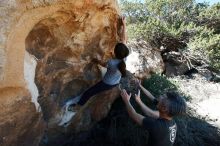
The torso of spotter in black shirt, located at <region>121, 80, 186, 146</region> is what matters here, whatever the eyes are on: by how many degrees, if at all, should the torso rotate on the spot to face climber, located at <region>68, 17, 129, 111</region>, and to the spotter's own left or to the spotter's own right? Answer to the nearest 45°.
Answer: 0° — they already face them

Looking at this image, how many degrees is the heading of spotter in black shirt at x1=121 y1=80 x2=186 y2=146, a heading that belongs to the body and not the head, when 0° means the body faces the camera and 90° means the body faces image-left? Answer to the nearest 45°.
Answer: approximately 135°
